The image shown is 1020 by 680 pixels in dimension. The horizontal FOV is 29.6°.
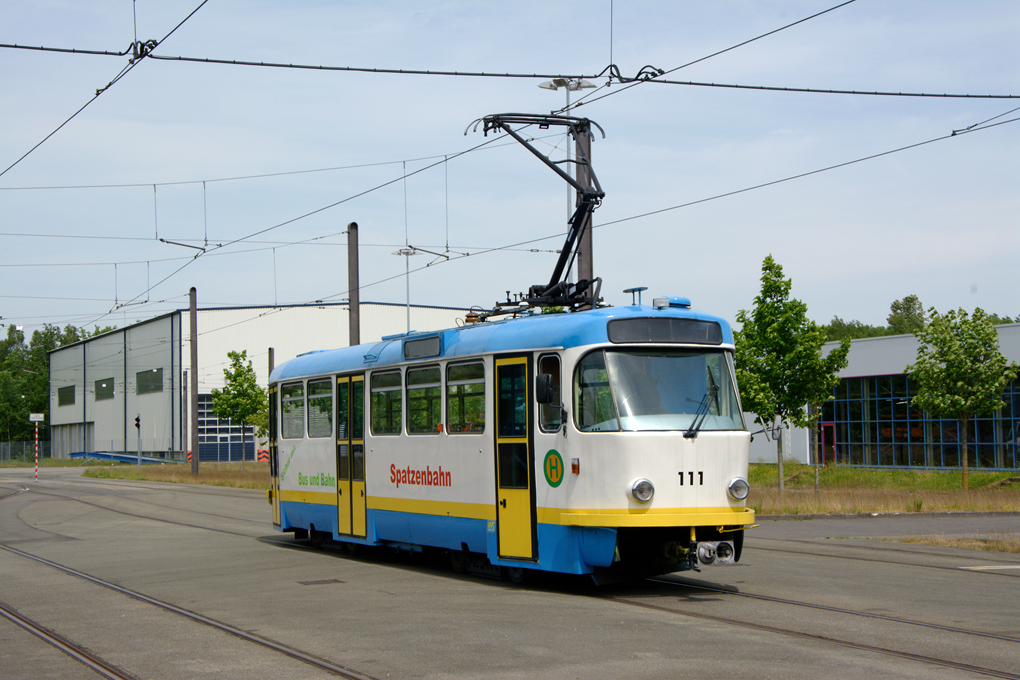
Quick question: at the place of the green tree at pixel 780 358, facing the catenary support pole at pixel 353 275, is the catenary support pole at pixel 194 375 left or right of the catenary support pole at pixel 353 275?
right

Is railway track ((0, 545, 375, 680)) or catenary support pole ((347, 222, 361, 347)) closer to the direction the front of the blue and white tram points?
the railway track

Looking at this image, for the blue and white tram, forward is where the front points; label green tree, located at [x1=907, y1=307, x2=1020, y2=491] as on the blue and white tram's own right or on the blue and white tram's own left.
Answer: on the blue and white tram's own left

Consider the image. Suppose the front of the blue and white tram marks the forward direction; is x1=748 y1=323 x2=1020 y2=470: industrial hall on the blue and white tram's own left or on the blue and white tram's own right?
on the blue and white tram's own left

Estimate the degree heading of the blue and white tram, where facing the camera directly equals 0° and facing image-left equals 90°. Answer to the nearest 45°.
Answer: approximately 315°

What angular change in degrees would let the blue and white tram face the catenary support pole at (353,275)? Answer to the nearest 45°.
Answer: approximately 135° to its left

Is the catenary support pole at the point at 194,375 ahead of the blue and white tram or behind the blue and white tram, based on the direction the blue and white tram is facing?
behind
